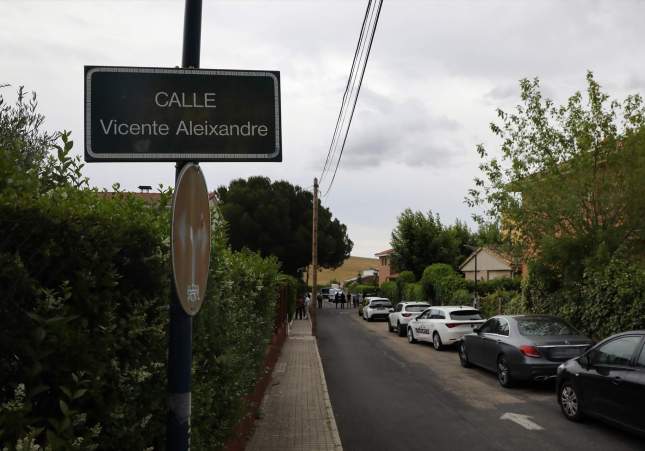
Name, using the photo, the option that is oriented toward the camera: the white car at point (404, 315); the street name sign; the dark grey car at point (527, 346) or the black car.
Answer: the street name sign

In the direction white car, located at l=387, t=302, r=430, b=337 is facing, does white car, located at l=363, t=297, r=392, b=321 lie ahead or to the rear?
ahead

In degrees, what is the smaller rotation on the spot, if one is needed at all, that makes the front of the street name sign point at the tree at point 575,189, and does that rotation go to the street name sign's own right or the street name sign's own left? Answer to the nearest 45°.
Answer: approximately 135° to the street name sign's own left

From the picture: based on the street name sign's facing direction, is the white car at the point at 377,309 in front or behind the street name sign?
behind

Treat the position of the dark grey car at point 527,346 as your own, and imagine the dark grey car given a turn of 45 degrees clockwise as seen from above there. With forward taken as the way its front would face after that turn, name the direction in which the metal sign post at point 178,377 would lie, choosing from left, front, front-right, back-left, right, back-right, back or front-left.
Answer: back

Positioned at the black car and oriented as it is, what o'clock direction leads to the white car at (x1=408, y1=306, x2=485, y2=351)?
The white car is roughly at 1 o'clock from the black car.

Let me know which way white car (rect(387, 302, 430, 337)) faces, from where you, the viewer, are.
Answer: facing away from the viewer and to the left of the viewer

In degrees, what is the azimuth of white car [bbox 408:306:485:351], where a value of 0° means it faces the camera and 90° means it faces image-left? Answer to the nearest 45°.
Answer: approximately 135°

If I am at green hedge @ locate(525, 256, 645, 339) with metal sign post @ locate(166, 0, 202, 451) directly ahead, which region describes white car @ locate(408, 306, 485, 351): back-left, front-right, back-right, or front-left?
back-right

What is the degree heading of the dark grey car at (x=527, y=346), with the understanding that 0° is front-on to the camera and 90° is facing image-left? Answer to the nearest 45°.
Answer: approximately 135°

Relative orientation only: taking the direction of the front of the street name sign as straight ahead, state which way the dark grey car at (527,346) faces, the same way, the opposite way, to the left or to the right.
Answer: the opposite way

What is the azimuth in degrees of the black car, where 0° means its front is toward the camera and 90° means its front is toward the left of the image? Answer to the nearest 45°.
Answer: approximately 135°

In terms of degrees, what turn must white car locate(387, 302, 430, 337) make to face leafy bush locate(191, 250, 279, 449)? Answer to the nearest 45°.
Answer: approximately 135° to its left
